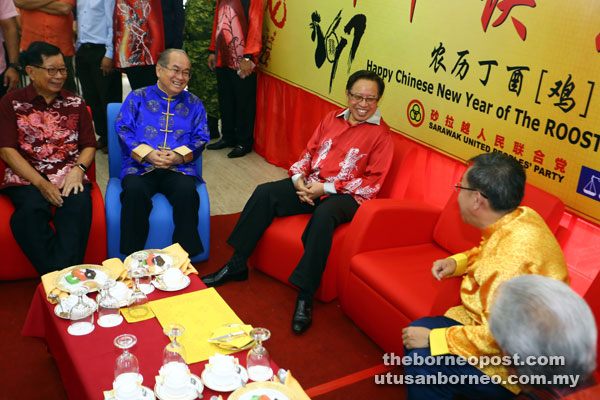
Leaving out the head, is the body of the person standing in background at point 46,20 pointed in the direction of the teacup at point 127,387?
yes

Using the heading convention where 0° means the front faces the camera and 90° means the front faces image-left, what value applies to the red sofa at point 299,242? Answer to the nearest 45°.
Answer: approximately 45°

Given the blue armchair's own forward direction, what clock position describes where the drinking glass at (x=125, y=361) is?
The drinking glass is roughly at 12 o'clock from the blue armchair.

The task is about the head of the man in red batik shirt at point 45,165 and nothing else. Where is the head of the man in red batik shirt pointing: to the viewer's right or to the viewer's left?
to the viewer's right

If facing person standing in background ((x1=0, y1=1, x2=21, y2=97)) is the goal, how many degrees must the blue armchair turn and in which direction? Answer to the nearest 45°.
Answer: approximately 135° to its right

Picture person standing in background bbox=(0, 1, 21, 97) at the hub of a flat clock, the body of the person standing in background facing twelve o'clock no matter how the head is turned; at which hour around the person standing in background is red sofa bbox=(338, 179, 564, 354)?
The red sofa is roughly at 11 o'clock from the person standing in background.
